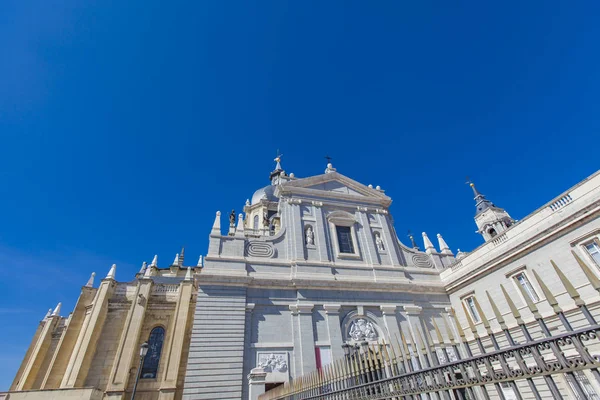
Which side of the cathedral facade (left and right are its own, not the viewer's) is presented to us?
front

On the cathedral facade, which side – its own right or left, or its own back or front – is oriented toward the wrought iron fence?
front
